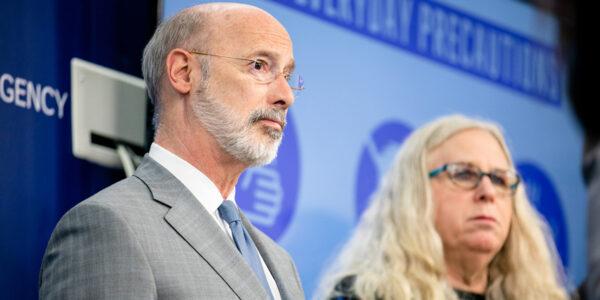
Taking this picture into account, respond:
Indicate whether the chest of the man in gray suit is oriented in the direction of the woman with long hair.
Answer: no

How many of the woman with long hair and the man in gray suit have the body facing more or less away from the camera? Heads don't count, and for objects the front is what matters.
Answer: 0

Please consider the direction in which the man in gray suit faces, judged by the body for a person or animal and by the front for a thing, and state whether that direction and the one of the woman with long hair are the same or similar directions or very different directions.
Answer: same or similar directions

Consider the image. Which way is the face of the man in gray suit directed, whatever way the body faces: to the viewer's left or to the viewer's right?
to the viewer's right

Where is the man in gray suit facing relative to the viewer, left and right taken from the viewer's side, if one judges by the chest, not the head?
facing the viewer and to the right of the viewer

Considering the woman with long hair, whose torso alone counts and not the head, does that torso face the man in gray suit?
no
